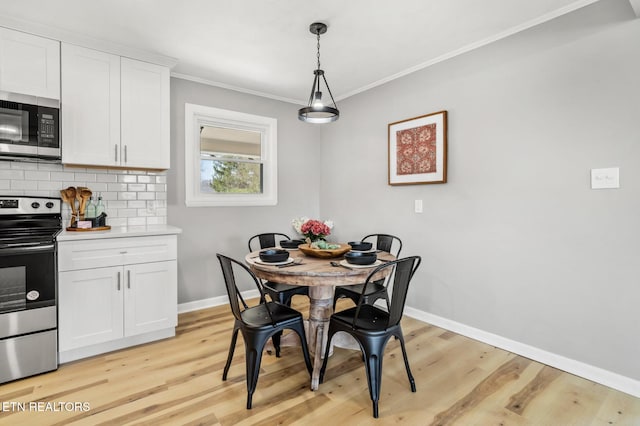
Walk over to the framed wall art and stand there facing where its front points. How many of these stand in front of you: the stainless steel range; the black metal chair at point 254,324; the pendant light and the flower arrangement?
4

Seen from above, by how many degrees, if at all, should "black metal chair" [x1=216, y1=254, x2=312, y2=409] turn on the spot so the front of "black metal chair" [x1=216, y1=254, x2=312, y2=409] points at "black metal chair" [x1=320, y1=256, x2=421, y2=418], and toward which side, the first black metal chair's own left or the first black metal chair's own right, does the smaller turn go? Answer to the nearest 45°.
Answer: approximately 45° to the first black metal chair's own right

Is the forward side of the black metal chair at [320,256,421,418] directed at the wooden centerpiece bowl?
yes

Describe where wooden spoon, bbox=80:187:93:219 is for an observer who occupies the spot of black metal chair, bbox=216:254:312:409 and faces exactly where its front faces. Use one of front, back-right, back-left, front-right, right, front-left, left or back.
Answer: left

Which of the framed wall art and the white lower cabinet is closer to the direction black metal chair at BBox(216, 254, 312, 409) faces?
the framed wall art

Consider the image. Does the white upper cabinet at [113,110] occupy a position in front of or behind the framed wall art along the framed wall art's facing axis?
in front

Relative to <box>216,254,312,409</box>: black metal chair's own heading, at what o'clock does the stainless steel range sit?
The stainless steel range is roughly at 8 o'clock from the black metal chair.

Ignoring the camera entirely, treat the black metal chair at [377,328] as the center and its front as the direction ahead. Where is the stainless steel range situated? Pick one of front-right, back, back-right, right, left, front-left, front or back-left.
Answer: front-left

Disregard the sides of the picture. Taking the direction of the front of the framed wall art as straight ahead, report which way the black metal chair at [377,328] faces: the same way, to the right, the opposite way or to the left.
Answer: to the right

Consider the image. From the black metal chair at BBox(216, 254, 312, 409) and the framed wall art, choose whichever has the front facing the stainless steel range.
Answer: the framed wall art

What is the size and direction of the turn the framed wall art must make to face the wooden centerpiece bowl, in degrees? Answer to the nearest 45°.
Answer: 0° — it already faces it

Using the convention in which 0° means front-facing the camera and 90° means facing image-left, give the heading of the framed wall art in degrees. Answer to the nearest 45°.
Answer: approximately 45°
